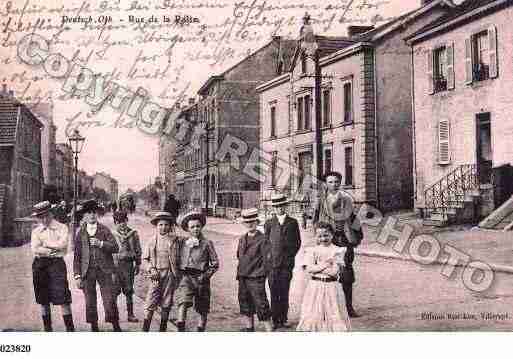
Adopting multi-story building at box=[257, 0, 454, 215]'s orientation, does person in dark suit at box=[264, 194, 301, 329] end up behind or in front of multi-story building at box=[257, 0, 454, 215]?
in front

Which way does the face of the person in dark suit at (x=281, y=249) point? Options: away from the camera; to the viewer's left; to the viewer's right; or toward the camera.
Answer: toward the camera

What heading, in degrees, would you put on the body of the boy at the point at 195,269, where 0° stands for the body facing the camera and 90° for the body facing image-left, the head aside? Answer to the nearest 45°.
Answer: approximately 0°

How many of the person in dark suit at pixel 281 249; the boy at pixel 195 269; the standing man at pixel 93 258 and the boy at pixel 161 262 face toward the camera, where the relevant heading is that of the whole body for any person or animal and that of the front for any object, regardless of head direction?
4

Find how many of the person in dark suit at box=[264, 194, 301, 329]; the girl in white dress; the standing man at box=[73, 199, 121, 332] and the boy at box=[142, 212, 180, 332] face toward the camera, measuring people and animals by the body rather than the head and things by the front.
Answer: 4

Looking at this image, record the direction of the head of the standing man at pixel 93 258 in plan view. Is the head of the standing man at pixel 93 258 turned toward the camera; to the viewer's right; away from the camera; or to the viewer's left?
toward the camera

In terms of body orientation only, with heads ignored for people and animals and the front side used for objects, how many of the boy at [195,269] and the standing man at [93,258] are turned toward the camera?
2

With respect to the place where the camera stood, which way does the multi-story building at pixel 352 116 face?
facing the viewer and to the left of the viewer

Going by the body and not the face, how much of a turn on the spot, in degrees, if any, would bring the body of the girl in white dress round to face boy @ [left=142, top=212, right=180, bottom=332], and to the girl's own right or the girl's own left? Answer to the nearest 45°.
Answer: approximately 90° to the girl's own right

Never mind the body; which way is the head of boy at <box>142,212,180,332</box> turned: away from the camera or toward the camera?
toward the camera

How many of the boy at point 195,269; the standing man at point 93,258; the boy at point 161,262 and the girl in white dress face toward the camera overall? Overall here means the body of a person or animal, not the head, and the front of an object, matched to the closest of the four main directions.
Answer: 4

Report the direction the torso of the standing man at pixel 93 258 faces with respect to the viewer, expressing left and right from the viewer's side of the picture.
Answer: facing the viewer

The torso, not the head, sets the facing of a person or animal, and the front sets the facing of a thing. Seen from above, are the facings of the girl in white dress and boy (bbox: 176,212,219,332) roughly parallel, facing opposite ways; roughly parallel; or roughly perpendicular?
roughly parallel

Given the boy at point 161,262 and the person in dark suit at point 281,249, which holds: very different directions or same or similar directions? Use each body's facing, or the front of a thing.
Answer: same or similar directions

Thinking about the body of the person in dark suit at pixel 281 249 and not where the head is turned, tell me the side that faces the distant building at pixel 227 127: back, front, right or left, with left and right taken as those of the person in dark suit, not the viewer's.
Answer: back

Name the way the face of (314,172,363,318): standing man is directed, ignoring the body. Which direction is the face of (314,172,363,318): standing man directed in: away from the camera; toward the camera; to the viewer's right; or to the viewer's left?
toward the camera
